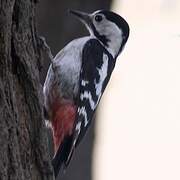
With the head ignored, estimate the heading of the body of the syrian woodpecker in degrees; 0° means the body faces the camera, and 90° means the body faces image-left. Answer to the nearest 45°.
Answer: approximately 90°
